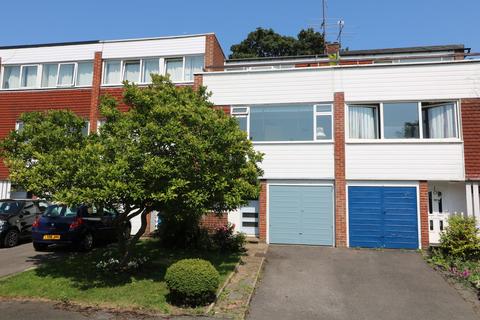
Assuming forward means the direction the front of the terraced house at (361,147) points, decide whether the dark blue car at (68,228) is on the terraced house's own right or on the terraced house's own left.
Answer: on the terraced house's own right

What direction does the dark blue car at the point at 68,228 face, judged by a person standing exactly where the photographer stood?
facing away from the viewer and to the right of the viewer

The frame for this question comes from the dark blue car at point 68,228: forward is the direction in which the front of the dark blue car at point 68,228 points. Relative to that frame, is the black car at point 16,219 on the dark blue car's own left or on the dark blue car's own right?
on the dark blue car's own left

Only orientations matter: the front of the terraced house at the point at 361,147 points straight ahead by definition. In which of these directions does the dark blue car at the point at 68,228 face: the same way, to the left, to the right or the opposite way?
the opposite way

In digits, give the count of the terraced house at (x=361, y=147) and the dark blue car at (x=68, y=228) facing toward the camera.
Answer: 1

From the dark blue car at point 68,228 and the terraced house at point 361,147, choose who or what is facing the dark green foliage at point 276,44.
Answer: the dark blue car

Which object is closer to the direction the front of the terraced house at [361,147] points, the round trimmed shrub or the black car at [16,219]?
the round trimmed shrub

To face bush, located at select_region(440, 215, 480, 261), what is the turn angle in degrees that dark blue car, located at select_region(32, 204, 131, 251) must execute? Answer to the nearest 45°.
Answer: approximately 90° to its right

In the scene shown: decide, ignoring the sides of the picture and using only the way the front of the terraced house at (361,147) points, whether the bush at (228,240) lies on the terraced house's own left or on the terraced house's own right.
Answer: on the terraced house's own right
